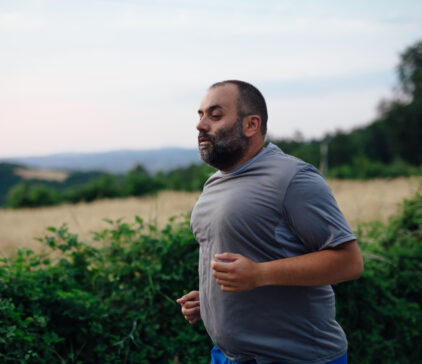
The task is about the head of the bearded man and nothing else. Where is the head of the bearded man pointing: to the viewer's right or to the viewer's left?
to the viewer's left

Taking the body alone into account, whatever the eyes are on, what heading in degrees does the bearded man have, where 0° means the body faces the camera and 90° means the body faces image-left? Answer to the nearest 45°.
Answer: approximately 45°

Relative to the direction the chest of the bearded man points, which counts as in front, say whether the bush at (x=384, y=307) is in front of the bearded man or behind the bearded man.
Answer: behind
